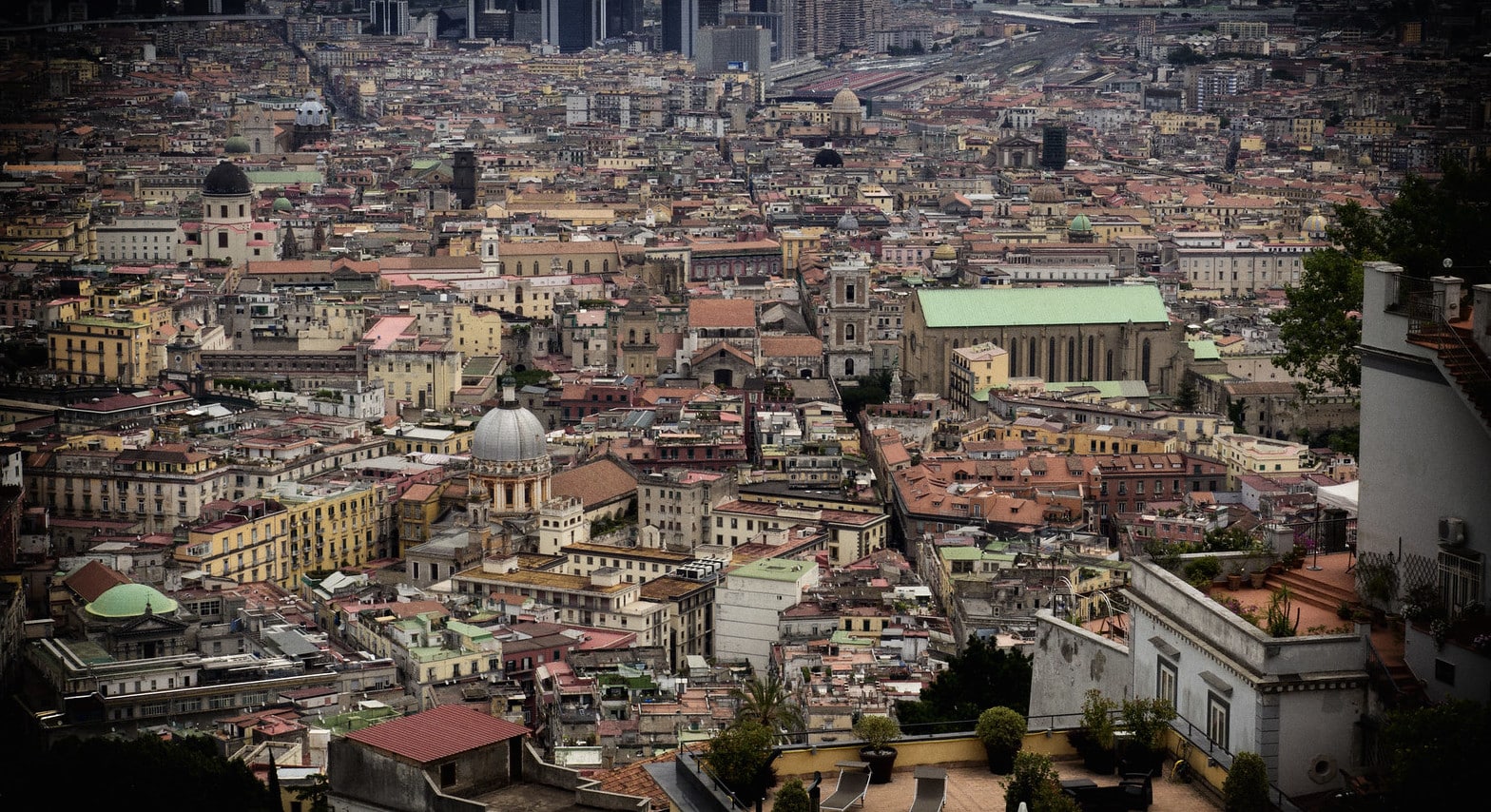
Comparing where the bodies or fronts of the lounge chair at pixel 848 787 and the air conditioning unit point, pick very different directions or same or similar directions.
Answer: same or similar directions

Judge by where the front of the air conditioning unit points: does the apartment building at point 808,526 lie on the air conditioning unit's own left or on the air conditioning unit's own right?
on the air conditioning unit's own right

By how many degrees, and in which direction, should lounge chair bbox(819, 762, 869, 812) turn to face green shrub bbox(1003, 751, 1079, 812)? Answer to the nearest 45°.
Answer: approximately 135° to its left

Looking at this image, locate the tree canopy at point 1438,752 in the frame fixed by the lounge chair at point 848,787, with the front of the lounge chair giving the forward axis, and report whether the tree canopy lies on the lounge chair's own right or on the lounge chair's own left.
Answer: on the lounge chair's own left

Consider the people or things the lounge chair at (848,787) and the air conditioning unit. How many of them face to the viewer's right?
0

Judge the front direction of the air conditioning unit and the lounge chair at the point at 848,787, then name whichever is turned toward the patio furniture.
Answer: the air conditioning unit

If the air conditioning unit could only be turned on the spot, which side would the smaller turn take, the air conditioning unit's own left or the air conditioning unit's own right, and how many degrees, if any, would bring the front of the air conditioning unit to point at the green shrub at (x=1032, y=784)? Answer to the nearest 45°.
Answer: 0° — it already faces it

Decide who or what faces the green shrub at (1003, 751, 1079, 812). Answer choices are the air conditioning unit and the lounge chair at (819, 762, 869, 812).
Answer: the air conditioning unit

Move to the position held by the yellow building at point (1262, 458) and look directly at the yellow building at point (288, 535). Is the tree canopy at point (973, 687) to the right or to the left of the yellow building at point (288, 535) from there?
left

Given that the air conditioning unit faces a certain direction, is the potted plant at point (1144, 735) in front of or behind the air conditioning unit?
in front

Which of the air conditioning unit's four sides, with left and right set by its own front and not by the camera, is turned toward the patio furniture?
front

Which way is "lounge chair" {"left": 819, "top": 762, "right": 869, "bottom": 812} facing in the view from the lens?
facing the viewer and to the left of the viewer
